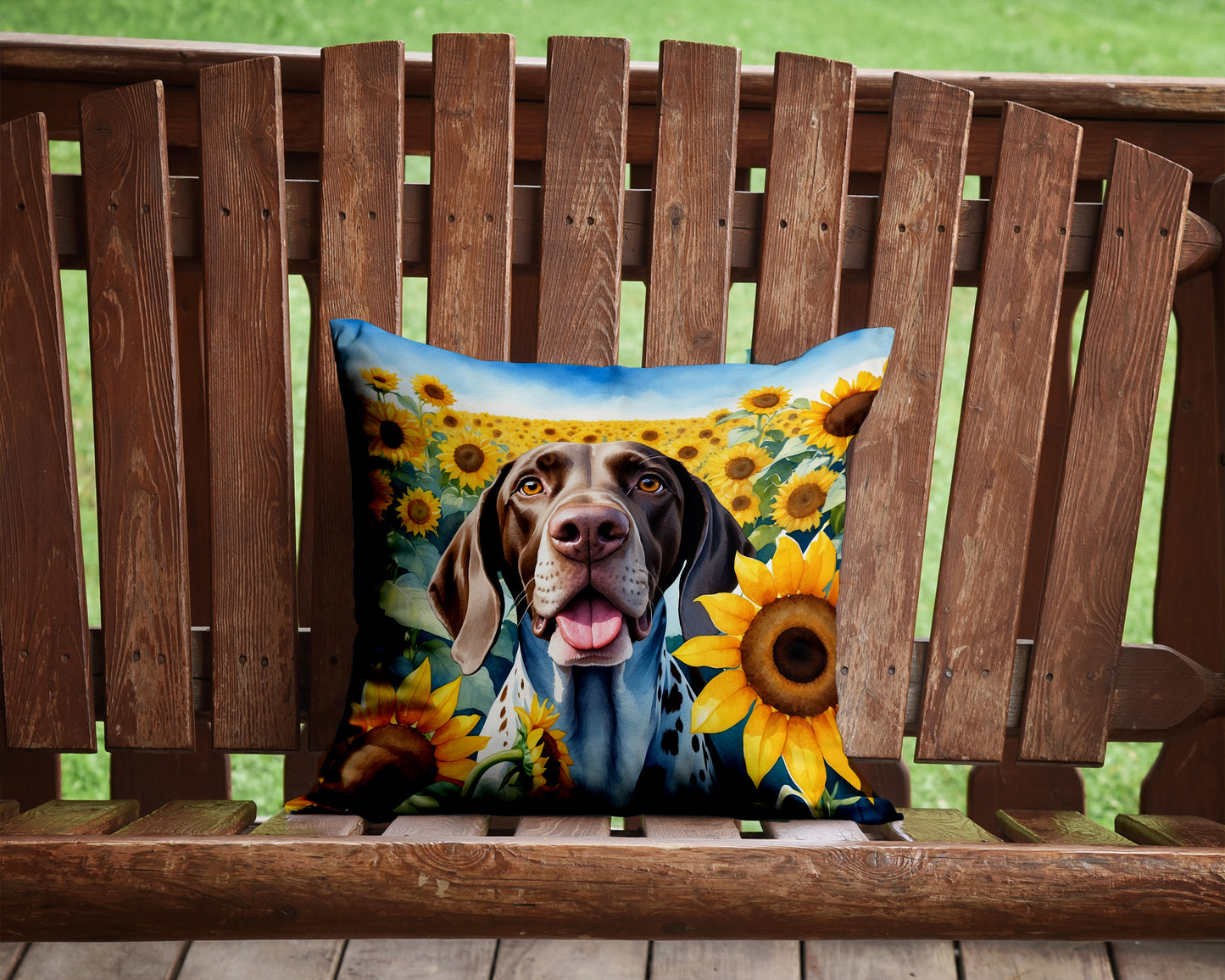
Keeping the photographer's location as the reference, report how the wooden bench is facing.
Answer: facing the viewer
